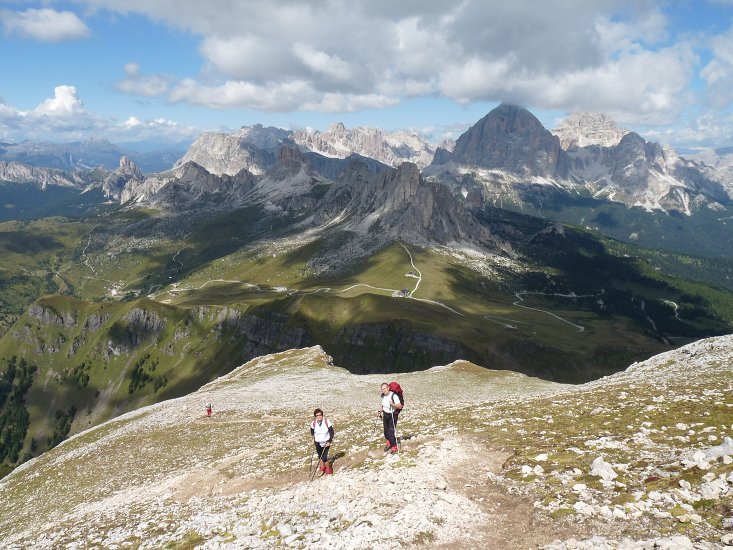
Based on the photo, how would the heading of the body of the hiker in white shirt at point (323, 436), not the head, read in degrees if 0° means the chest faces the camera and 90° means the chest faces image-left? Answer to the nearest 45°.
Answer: approximately 0°

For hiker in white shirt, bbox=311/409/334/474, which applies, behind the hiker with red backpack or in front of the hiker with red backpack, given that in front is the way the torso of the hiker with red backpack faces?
in front

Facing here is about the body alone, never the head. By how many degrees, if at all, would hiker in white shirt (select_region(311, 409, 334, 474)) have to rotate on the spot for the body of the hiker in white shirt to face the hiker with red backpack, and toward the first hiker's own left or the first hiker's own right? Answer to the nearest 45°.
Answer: approximately 90° to the first hiker's own left

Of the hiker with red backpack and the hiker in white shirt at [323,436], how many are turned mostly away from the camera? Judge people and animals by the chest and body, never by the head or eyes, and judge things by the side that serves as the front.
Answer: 0

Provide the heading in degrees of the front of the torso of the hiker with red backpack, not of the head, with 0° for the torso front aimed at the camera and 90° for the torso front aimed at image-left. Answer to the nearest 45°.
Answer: approximately 45°
